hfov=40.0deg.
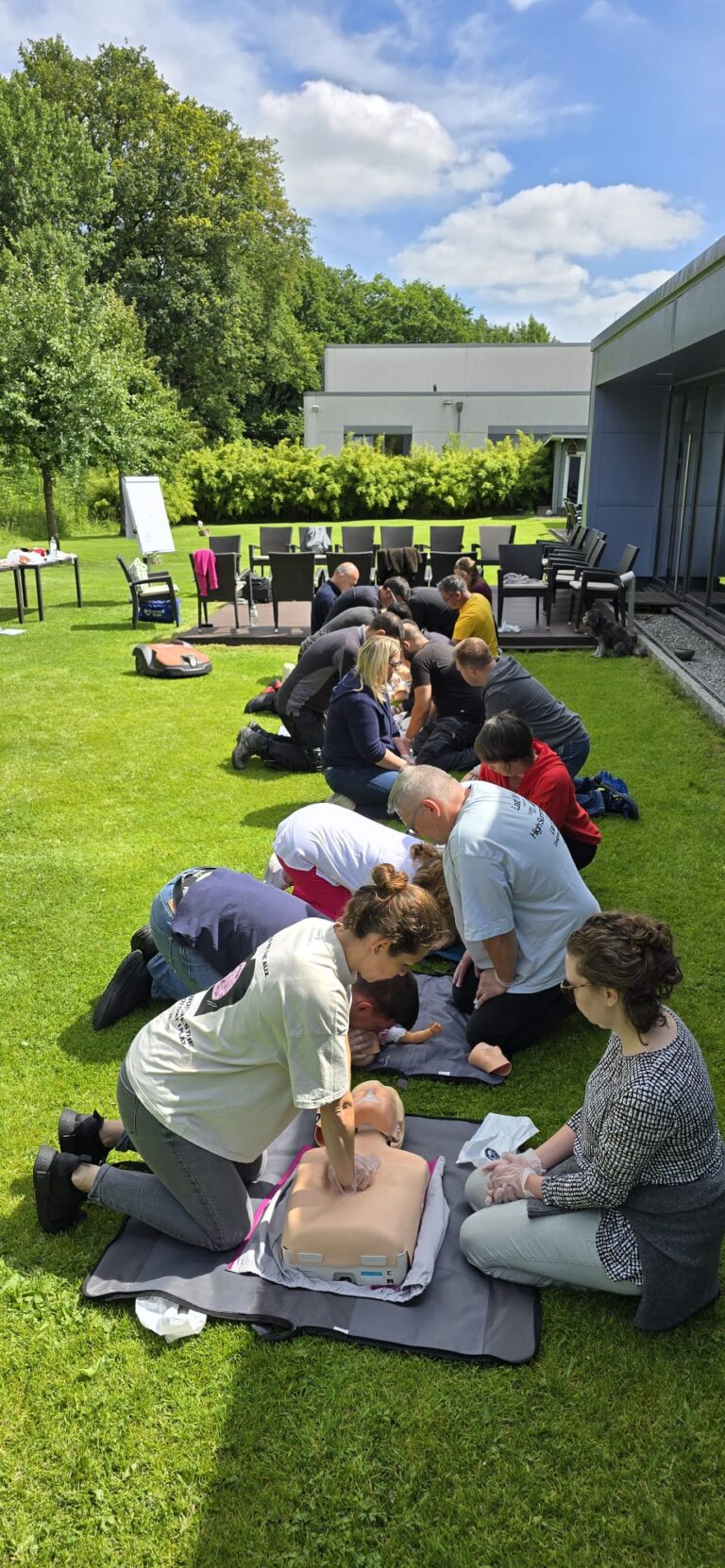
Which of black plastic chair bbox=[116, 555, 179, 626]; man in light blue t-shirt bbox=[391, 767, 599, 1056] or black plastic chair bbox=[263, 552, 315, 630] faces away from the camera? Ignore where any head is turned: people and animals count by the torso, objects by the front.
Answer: black plastic chair bbox=[263, 552, 315, 630]

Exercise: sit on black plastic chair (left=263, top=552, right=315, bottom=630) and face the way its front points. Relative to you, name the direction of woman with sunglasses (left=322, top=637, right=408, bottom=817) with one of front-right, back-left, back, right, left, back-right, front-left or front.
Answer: back

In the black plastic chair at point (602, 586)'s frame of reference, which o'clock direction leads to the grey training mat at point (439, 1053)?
The grey training mat is roughly at 9 o'clock from the black plastic chair.

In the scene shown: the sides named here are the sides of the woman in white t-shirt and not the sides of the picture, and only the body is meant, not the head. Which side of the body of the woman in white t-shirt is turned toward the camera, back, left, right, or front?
right

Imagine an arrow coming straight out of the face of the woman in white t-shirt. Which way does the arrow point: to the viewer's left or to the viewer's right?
to the viewer's right

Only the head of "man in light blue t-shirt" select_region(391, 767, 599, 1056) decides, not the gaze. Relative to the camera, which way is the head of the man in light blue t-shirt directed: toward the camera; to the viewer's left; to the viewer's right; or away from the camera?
to the viewer's left

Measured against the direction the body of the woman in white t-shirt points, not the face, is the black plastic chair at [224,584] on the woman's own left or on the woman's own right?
on the woman's own left

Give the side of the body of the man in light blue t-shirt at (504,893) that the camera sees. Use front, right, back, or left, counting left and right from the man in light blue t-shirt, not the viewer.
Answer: left

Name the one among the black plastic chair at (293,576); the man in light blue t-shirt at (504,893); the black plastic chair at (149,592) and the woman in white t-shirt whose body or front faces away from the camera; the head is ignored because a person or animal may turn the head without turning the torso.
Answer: the black plastic chair at (293,576)

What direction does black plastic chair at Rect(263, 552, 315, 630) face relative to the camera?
away from the camera

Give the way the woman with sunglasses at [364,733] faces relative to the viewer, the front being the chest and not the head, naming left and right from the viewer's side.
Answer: facing to the right of the viewer

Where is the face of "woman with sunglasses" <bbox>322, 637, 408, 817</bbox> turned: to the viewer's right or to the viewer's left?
to the viewer's right

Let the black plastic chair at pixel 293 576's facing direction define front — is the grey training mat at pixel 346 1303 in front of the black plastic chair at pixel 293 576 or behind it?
behind
